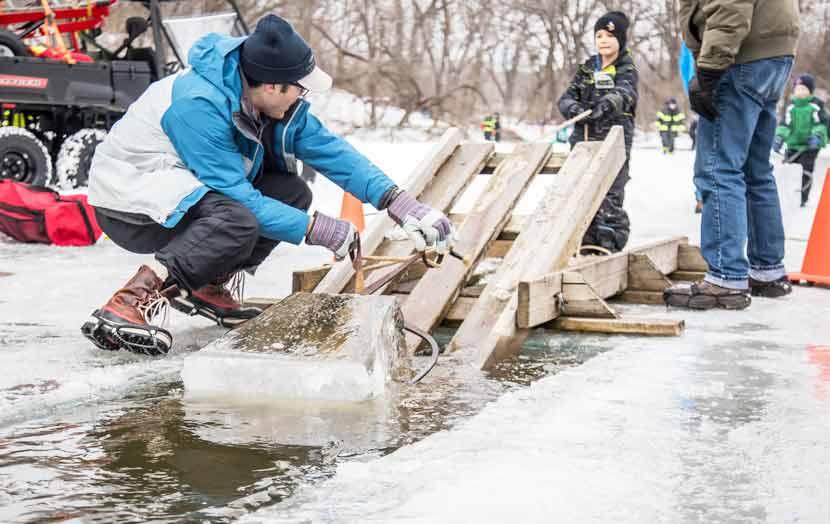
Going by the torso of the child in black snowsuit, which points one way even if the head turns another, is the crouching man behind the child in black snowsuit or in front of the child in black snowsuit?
in front

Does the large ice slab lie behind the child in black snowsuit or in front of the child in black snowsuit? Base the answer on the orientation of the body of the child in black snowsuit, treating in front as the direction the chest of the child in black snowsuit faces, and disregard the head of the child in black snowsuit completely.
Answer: in front

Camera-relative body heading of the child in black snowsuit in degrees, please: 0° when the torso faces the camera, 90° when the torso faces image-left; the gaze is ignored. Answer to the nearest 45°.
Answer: approximately 45°

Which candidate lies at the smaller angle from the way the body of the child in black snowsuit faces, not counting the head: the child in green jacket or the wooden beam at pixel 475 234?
the wooden beam

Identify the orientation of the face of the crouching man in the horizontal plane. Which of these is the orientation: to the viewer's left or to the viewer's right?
to the viewer's right

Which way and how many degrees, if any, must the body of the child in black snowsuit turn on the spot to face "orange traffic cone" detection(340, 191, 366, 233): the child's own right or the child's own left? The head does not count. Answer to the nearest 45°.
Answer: approximately 90° to the child's own right

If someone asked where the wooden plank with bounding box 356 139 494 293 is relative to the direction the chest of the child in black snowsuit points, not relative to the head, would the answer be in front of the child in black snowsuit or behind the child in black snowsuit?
in front
